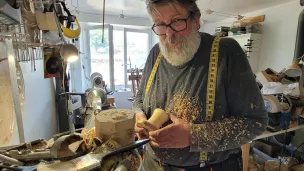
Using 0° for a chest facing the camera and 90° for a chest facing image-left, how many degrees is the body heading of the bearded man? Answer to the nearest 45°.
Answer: approximately 45°

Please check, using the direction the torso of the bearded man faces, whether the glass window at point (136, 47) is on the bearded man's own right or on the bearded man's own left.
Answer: on the bearded man's own right

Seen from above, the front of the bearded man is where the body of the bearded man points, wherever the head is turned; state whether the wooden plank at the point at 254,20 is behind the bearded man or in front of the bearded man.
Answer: behind
